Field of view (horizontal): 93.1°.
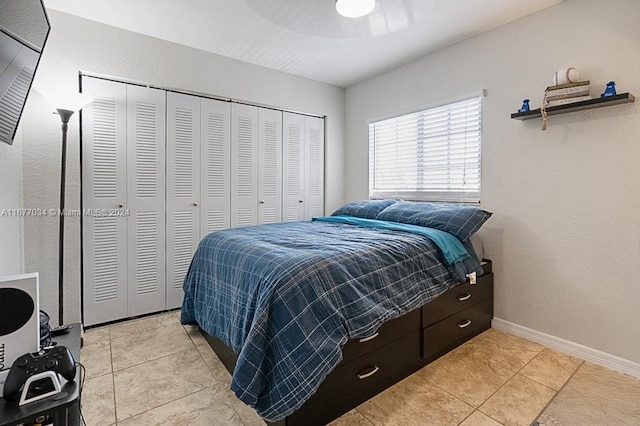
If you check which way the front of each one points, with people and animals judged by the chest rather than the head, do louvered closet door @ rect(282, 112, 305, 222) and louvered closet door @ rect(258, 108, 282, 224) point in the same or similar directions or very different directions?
same or similar directions

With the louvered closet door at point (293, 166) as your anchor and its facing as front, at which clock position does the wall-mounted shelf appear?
The wall-mounted shelf is roughly at 12 o'clock from the louvered closet door.

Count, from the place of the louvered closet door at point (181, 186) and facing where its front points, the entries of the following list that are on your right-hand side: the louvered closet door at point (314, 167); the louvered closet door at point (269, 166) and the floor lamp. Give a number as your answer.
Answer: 1

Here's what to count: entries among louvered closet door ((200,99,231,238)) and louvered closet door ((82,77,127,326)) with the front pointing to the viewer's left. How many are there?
0

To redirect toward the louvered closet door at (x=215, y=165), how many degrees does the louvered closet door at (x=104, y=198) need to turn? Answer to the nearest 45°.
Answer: approximately 45° to its left

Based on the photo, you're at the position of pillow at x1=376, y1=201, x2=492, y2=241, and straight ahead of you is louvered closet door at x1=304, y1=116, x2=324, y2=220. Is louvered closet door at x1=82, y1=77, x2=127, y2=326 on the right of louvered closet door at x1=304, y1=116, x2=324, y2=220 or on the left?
left

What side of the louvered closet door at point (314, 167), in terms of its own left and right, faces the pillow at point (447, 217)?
front

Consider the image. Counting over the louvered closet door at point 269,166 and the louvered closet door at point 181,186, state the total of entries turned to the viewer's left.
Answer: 0

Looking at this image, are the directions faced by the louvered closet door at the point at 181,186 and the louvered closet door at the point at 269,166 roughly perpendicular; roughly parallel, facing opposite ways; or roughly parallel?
roughly parallel

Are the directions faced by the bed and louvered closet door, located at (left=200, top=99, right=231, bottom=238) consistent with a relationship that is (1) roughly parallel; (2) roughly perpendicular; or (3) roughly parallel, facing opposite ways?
roughly perpendicular

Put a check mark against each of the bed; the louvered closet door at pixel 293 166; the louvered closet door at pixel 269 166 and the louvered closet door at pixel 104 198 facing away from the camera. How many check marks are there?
0

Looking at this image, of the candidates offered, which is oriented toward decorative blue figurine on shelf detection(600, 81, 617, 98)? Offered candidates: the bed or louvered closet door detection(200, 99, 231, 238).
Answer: the louvered closet door

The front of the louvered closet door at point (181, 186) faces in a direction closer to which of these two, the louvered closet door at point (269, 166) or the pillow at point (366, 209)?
the pillow

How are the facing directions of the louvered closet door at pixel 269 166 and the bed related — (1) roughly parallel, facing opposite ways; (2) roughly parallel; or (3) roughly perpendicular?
roughly perpendicular

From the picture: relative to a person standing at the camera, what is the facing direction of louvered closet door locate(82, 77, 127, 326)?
facing the viewer and to the right of the viewer

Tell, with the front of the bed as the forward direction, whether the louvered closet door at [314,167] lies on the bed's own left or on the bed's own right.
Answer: on the bed's own right

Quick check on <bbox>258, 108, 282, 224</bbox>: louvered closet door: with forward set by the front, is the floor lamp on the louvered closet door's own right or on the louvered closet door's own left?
on the louvered closet door's own right

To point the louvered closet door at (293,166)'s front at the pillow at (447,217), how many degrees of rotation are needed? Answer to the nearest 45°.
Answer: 0° — it already faces it

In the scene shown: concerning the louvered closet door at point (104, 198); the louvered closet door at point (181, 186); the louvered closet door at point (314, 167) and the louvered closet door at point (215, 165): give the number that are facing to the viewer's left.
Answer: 0
